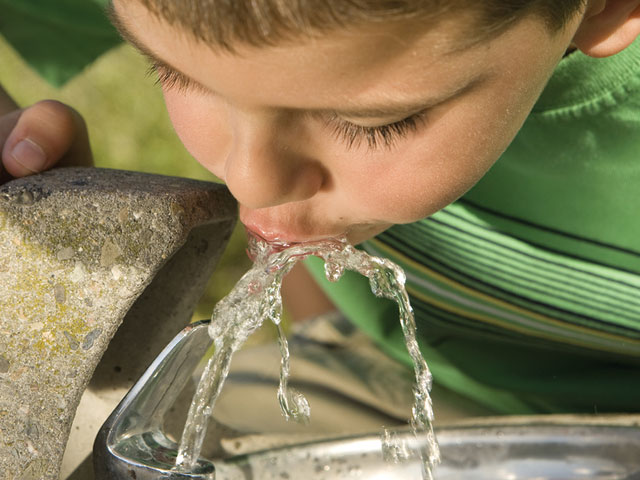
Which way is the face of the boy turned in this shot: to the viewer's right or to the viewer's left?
to the viewer's left

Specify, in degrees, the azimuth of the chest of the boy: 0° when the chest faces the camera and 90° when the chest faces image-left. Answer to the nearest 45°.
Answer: approximately 45°
